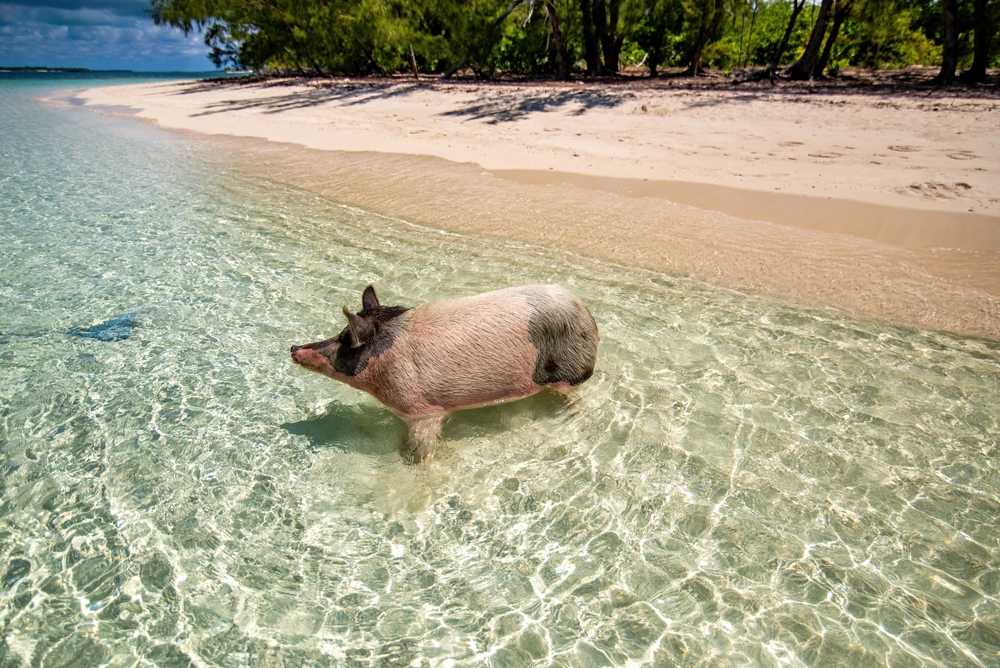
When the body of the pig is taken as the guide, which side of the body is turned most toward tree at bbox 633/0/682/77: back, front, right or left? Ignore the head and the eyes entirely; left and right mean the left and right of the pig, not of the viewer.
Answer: right

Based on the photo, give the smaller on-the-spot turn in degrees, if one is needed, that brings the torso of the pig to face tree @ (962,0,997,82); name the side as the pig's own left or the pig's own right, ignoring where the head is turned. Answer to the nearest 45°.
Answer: approximately 135° to the pig's own right

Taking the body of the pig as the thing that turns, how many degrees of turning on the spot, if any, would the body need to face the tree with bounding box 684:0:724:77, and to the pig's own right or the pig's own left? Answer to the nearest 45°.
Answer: approximately 135° to the pig's own right

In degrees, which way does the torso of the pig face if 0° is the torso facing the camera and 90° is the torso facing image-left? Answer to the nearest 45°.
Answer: approximately 90°
